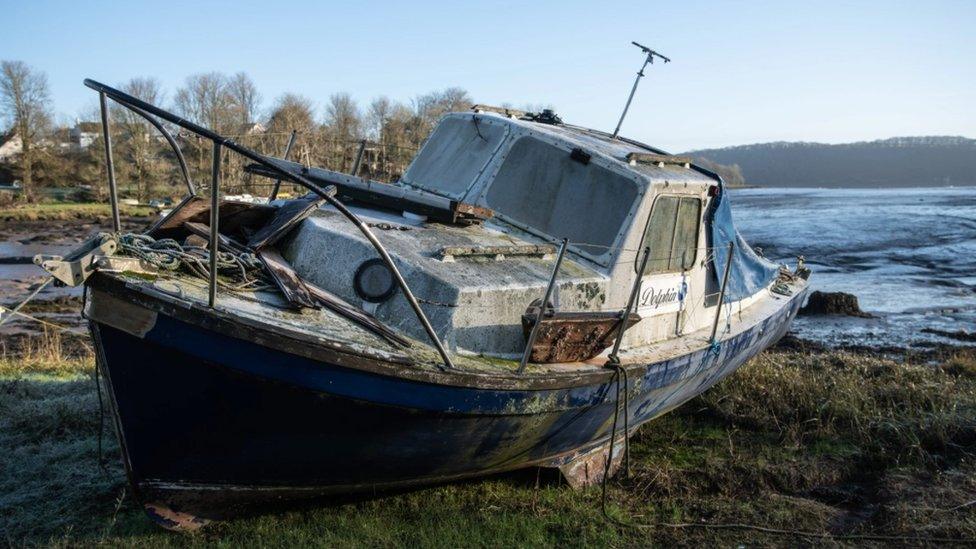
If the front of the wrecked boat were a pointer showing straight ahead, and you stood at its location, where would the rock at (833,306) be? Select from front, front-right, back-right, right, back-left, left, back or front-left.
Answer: back

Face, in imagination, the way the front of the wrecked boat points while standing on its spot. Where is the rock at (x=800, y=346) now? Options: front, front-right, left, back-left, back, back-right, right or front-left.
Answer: back

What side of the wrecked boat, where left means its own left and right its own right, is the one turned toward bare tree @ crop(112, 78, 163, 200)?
right

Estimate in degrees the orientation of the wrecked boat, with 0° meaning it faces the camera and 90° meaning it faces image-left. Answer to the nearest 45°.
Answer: approximately 45°
